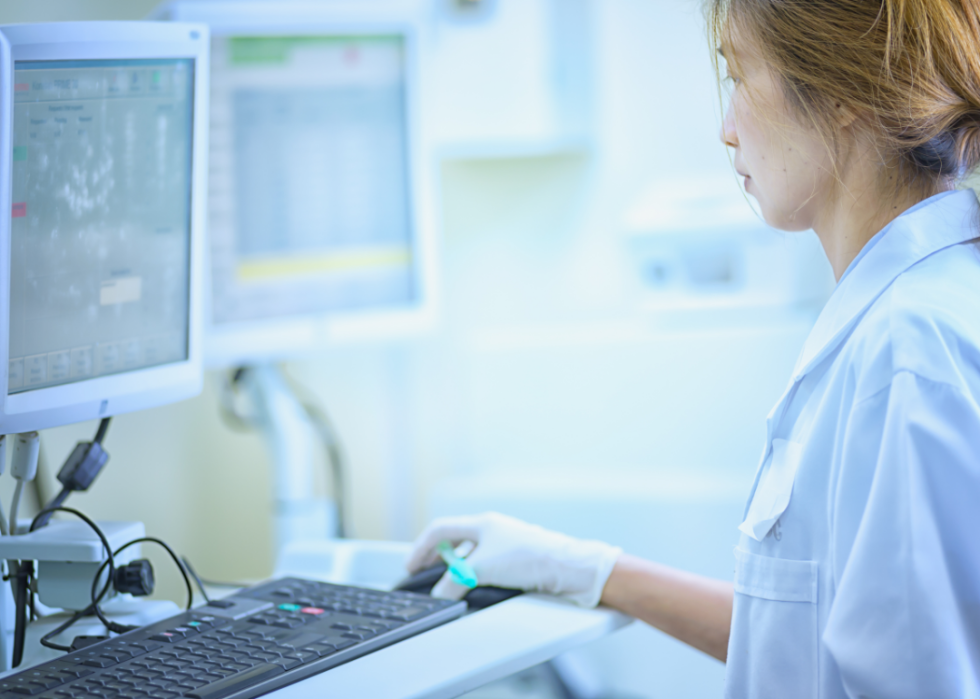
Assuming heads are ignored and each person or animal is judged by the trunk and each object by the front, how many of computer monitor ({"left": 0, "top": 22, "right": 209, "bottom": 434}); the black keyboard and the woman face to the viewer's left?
1

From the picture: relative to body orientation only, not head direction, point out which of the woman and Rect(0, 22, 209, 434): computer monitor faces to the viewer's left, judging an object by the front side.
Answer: the woman

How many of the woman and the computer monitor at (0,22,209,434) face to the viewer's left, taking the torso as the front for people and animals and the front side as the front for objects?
1

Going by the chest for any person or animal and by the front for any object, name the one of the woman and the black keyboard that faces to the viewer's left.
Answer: the woman

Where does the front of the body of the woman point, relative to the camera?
to the viewer's left

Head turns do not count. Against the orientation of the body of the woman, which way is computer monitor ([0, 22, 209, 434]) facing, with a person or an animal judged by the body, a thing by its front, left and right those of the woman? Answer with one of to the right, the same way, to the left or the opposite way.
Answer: the opposite way

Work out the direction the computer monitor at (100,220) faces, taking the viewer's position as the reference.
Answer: facing the viewer and to the right of the viewer

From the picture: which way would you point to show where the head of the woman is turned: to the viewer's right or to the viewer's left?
to the viewer's left

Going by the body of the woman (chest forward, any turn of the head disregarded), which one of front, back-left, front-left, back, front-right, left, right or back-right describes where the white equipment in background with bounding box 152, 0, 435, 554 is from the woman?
front-right
